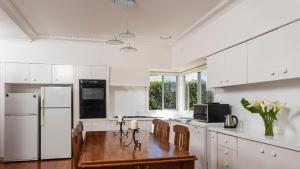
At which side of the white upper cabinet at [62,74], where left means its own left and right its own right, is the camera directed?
front

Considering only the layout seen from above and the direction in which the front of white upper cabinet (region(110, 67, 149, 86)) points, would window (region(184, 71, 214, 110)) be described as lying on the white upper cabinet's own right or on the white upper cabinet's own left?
on the white upper cabinet's own left

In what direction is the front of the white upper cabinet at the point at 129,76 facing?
toward the camera

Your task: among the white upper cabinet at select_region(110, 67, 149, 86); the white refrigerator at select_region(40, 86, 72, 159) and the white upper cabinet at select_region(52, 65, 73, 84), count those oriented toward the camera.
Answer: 3

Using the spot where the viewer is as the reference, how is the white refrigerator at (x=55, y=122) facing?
facing the viewer

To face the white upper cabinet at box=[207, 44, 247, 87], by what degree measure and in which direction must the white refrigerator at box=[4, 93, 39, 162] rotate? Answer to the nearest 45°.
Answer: approximately 45° to its left

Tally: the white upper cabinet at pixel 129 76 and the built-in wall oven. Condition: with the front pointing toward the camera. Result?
2

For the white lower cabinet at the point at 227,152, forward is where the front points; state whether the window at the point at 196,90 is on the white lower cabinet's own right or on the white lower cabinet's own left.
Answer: on the white lower cabinet's own right

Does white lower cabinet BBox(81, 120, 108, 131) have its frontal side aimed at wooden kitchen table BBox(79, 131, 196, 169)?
yes

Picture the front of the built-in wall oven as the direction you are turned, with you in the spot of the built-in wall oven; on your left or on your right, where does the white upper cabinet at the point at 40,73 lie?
on your right

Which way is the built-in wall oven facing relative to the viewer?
toward the camera
